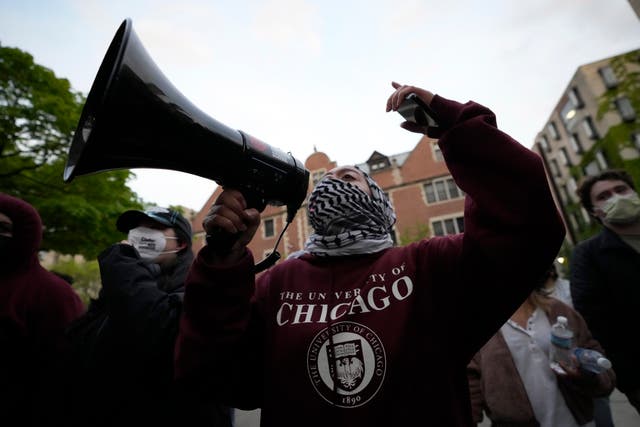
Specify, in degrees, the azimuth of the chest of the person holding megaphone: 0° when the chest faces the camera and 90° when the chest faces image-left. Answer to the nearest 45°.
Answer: approximately 0°

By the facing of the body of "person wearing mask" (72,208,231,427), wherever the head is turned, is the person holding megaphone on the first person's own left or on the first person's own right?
on the first person's own left

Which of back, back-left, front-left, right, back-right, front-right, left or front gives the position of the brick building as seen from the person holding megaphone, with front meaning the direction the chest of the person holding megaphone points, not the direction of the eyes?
back

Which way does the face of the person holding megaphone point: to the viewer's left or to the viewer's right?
to the viewer's left

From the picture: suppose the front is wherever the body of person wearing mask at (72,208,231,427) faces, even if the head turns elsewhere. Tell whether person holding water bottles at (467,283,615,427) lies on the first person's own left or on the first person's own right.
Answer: on the first person's own left

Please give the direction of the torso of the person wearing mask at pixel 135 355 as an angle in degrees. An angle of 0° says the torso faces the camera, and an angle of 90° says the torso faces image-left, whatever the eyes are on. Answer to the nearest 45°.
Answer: approximately 45°

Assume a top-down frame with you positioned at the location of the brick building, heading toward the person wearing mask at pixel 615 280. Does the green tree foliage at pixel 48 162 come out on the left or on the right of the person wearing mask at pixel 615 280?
right

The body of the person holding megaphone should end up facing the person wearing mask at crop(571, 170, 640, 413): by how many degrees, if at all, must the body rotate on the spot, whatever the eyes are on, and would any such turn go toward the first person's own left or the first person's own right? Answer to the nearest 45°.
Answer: approximately 135° to the first person's own left

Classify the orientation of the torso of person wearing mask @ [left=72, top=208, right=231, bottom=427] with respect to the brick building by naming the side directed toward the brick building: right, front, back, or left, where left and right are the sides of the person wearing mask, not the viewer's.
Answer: back

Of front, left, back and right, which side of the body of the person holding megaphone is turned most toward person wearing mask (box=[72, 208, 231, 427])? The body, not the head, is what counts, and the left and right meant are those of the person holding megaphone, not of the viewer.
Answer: right
